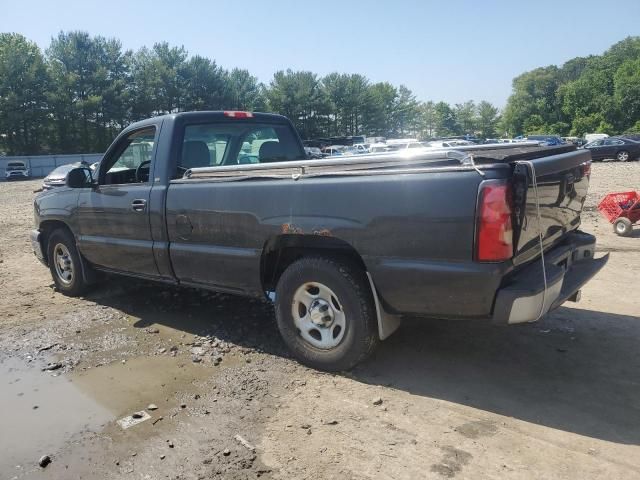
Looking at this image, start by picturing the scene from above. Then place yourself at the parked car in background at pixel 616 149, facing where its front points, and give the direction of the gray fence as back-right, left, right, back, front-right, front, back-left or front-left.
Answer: front

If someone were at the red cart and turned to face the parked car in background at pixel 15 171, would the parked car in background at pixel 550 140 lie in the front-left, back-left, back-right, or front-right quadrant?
front-right

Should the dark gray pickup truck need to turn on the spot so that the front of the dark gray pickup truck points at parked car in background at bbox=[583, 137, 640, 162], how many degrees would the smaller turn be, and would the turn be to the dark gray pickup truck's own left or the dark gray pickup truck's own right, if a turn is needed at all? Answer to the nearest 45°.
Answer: approximately 90° to the dark gray pickup truck's own right

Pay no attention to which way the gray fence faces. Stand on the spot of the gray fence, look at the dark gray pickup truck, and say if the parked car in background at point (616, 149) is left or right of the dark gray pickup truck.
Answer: left

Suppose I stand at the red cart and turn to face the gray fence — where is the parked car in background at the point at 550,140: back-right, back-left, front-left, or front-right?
front-right

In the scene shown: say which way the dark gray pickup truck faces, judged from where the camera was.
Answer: facing away from the viewer and to the left of the viewer

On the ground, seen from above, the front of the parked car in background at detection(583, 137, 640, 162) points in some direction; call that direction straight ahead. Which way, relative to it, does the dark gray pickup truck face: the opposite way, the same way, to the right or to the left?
the same way

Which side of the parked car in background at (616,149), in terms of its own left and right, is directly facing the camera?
left

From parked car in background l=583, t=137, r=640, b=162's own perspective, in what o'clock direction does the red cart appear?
The red cart is roughly at 9 o'clock from the parked car in background.

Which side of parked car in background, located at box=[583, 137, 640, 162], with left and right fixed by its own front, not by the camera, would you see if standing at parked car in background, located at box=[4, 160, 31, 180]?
front

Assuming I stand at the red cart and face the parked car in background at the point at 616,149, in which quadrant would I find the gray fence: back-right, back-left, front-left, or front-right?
front-left

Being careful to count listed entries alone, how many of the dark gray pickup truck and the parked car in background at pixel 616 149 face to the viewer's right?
0

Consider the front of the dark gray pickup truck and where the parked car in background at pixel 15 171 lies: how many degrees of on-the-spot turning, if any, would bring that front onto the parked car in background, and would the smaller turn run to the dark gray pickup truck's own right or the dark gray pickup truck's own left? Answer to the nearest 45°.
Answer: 0° — it already faces it
